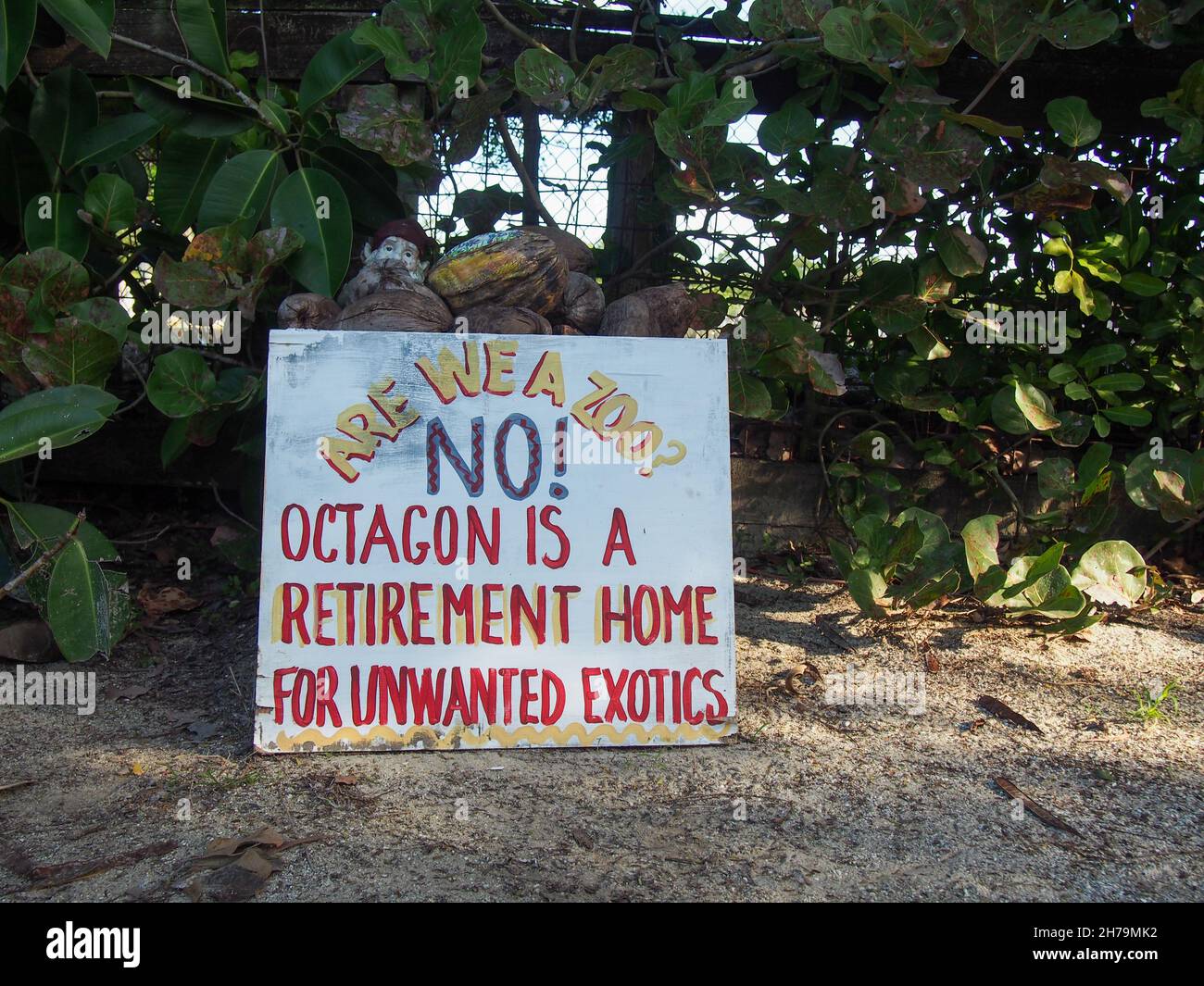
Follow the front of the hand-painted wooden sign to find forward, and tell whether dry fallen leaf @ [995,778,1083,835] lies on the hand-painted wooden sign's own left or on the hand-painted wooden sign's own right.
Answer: on the hand-painted wooden sign's own left

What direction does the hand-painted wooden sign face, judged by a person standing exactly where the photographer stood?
facing the viewer

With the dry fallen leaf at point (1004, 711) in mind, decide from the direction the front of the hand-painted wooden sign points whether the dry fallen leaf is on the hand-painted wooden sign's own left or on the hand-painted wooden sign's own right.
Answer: on the hand-painted wooden sign's own left

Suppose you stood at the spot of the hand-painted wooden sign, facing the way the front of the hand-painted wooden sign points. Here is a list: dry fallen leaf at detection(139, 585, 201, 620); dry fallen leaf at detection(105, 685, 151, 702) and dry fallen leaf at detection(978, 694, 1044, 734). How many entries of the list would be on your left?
1

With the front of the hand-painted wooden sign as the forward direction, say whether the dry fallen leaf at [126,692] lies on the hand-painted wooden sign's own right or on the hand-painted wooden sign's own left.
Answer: on the hand-painted wooden sign's own right

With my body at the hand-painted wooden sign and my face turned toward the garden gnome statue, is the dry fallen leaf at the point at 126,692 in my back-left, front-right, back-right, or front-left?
front-left
